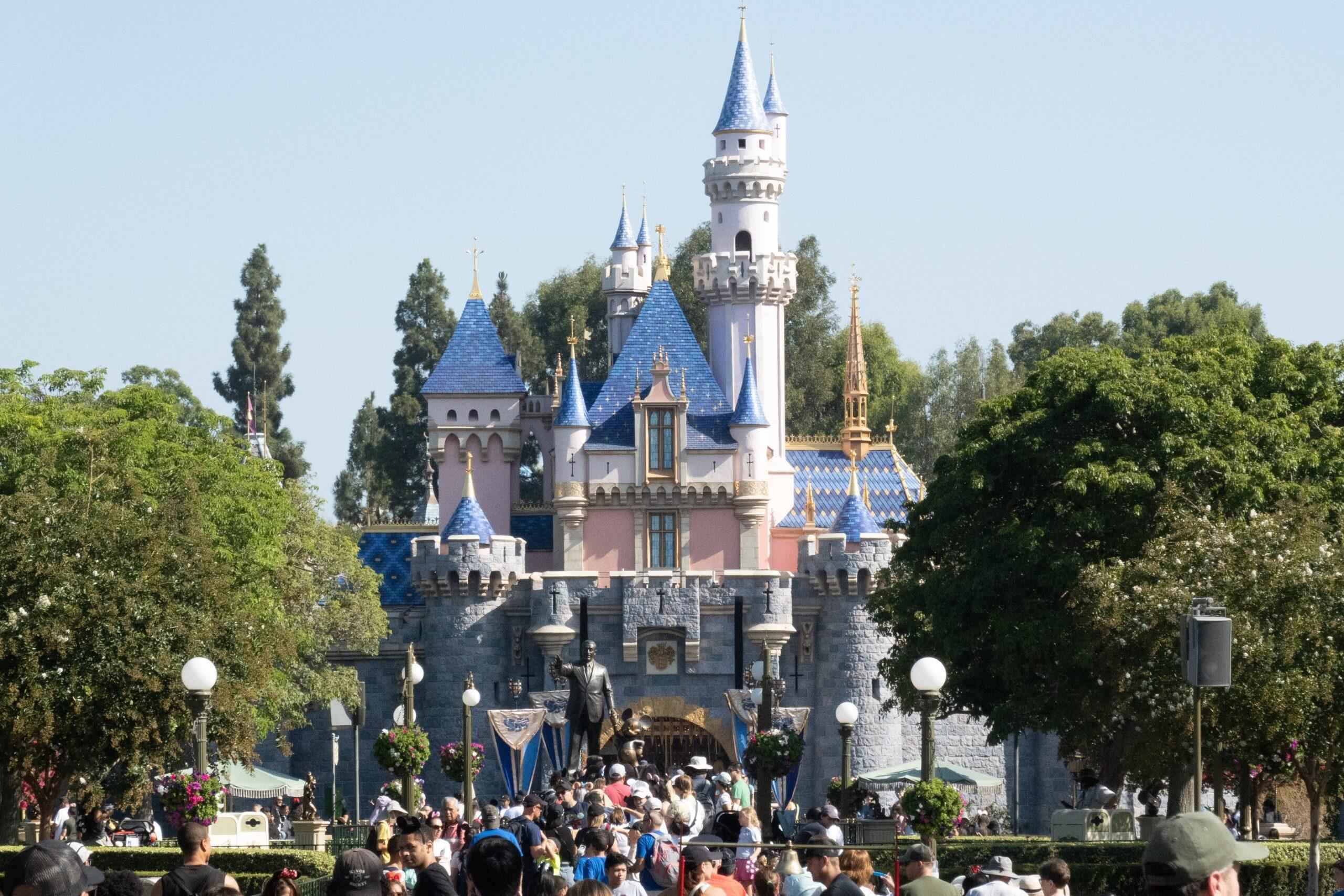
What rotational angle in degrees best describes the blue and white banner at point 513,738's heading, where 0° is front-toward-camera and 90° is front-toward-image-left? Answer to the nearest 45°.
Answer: approximately 0°

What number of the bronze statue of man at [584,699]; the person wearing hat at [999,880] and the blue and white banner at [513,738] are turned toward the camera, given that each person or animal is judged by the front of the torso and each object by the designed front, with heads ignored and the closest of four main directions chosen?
2

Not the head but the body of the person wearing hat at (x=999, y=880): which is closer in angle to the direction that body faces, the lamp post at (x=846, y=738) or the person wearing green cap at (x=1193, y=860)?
the lamp post

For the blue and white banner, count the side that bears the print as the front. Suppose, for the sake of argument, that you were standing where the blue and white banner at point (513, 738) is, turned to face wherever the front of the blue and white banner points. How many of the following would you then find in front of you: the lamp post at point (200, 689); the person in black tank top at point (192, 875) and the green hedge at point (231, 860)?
3

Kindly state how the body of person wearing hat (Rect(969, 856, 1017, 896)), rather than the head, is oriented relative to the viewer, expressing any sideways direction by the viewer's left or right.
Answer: facing away from the viewer

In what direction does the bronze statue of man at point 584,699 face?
toward the camera

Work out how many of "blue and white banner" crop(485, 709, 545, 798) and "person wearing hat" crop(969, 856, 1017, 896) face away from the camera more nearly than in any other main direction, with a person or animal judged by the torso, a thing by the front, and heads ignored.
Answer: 1

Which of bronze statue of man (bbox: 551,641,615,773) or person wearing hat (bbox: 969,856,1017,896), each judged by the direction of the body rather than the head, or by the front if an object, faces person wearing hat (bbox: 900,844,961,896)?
the bronze statue of man

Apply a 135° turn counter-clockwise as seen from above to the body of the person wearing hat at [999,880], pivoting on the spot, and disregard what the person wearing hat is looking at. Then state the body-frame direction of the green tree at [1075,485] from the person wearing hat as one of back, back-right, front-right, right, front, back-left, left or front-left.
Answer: back-right

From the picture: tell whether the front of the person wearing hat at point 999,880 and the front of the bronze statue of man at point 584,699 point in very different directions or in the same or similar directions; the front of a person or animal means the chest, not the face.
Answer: very different directions

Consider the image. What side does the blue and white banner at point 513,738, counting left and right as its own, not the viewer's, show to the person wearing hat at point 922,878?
front

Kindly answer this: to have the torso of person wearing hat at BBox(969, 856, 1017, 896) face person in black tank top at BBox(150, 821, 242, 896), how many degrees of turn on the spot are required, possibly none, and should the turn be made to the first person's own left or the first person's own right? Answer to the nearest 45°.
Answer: approximately 135° to the first person's own left

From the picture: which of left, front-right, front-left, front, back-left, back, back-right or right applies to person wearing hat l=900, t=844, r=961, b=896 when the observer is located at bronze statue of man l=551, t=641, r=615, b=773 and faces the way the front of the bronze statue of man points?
front

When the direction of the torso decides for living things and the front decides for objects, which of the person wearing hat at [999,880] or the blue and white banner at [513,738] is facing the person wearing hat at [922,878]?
the blue and white banner

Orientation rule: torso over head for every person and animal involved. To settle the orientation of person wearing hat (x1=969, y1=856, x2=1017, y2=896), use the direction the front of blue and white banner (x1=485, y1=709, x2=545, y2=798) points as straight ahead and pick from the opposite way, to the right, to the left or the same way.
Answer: the opposite way

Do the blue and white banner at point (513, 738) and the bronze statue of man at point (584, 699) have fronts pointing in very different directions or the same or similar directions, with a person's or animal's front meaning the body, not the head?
same or similar directions

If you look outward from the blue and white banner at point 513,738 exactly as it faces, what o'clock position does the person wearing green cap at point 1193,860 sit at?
The person wearing green cap is roughly at 12 o'clock from the blue and white banner.
